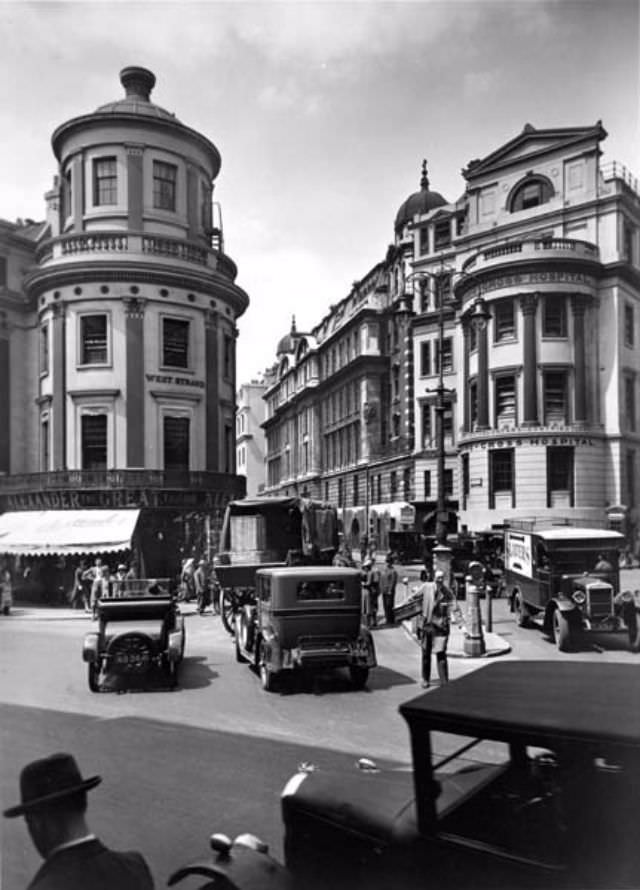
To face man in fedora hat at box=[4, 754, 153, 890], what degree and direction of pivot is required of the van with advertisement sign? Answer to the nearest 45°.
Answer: approximately 45° to its right

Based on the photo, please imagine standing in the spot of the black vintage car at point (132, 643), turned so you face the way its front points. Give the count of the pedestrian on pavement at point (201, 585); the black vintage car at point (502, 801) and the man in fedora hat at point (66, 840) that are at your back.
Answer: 2

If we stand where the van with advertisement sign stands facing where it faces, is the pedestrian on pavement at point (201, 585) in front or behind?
behind

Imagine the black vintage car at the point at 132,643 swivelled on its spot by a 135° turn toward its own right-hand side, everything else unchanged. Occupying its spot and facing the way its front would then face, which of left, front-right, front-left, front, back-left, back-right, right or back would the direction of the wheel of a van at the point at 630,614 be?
front-left

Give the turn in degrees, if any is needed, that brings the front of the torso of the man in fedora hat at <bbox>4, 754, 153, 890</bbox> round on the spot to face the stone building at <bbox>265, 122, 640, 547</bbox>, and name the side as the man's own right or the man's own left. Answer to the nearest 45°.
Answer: approximately 90° to the man's own right

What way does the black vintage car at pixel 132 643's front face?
away from the camera

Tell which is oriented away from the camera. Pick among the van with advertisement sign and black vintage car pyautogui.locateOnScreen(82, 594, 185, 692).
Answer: the black vintage car

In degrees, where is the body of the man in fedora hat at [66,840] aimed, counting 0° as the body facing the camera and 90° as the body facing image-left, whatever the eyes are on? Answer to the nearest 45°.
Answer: approximately 135°

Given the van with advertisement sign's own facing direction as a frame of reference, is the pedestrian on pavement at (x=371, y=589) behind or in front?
behind

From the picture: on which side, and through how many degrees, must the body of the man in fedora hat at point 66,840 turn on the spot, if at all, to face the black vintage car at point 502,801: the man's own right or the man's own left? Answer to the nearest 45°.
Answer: approximately 135° to the man's own right
